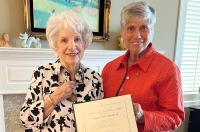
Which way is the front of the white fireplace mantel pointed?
toward the camera

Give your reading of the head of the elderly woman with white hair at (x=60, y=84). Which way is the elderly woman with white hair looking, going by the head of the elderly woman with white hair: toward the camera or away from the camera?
toward the camera

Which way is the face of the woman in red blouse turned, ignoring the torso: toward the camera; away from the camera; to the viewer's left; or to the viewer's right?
toward the camera

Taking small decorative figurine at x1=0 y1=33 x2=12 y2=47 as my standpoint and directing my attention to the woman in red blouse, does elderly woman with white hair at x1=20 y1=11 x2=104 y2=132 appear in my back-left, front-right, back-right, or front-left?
front-right

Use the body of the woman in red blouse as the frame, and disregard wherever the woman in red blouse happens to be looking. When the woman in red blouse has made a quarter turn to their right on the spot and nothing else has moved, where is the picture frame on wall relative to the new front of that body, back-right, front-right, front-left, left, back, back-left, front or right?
front

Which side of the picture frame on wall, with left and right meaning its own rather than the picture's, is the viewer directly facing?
front

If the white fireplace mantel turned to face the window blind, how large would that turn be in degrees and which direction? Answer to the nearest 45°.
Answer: approximately 90° to its left

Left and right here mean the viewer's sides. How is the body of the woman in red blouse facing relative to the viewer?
facing the viewer and to the left of the viewer

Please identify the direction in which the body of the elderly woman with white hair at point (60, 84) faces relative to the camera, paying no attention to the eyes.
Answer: toward the camera

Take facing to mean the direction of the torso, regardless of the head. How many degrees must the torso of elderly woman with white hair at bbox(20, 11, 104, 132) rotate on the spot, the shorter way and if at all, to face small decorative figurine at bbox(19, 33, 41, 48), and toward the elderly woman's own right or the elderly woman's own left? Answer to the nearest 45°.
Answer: approximately 180°
